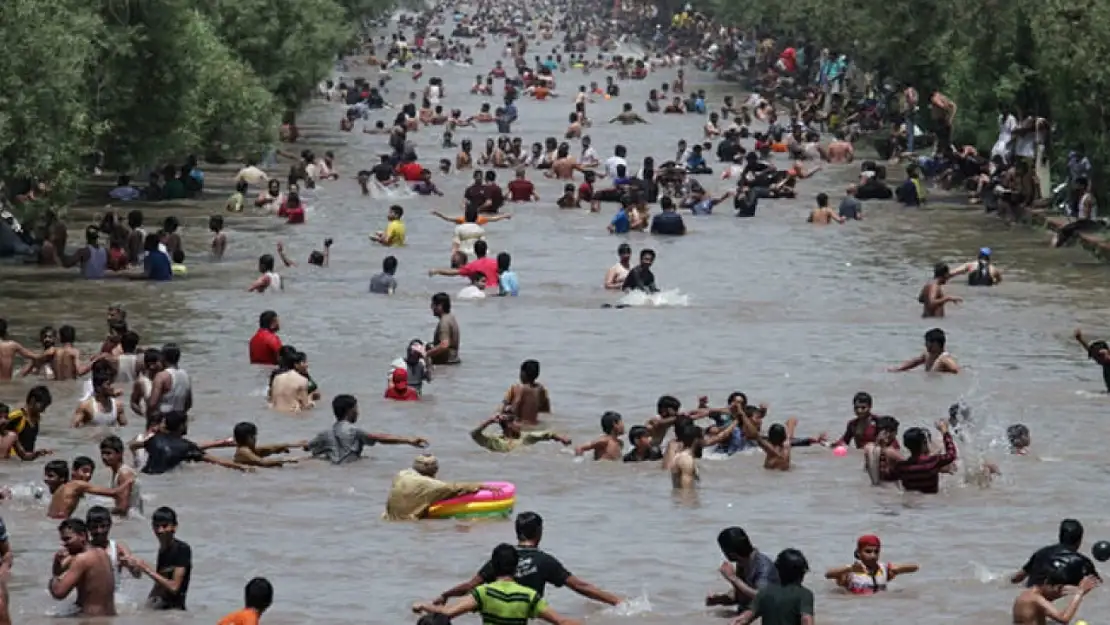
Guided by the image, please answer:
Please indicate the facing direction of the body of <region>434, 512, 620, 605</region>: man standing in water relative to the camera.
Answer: away from the camera

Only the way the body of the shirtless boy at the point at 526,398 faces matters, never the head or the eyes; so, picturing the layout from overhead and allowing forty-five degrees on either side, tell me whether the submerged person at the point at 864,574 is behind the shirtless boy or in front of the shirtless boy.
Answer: behind

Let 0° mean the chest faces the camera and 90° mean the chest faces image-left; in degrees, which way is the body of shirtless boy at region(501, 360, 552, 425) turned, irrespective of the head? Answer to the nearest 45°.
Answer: approximately 180°

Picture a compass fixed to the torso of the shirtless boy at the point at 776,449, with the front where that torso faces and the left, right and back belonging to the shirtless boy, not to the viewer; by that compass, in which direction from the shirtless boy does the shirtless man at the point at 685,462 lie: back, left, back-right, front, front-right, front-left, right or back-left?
back-left

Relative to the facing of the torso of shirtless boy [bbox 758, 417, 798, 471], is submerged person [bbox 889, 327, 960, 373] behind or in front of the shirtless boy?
in front

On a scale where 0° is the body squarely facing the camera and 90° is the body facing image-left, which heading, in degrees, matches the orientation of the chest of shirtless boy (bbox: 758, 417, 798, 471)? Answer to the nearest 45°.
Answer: approximately 180°

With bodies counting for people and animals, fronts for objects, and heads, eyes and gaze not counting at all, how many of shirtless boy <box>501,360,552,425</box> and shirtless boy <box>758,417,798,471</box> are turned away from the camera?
2

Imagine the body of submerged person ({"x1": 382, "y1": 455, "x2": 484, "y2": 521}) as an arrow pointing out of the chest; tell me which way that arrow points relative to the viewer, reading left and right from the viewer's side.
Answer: facing away from the viewer and to the right of the viewer

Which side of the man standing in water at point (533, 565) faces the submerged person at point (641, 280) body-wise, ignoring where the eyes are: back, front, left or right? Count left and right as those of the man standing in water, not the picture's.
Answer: front
